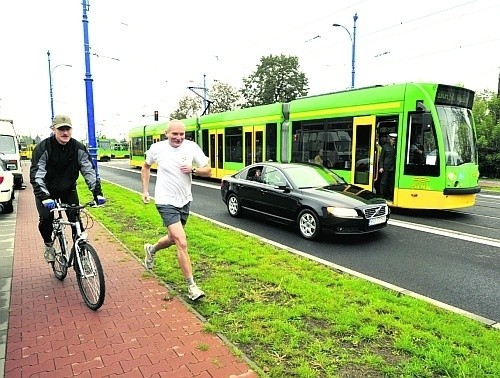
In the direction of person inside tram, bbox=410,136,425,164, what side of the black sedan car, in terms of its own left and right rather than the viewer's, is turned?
left

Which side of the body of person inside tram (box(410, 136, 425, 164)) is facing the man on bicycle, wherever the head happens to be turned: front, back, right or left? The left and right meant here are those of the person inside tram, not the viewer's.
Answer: right

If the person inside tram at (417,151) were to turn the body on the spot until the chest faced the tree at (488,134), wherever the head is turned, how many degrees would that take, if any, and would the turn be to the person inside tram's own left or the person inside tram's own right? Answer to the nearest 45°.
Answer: approximately 135° to the person inside tram's own left

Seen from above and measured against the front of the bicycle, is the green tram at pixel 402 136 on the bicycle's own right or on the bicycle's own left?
on the bicycle's own left

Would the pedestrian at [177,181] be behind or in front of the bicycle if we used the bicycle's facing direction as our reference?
in front

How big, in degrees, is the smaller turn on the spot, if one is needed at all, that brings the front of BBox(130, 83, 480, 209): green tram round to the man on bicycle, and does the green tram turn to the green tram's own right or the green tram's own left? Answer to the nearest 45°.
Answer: approximately 90° to the green tram's own right

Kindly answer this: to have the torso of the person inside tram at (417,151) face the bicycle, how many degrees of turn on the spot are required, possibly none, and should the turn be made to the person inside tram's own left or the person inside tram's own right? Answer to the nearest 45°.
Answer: approximately 90° to the person inside tram's own right

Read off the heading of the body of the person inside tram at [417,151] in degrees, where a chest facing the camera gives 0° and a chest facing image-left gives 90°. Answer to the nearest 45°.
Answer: approximately 315°

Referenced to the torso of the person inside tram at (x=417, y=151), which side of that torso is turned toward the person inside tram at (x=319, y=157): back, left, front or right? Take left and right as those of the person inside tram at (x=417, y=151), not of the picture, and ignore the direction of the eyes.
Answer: back

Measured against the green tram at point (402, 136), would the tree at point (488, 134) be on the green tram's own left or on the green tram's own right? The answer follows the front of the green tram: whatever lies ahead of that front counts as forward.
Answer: on the green tram's own left
